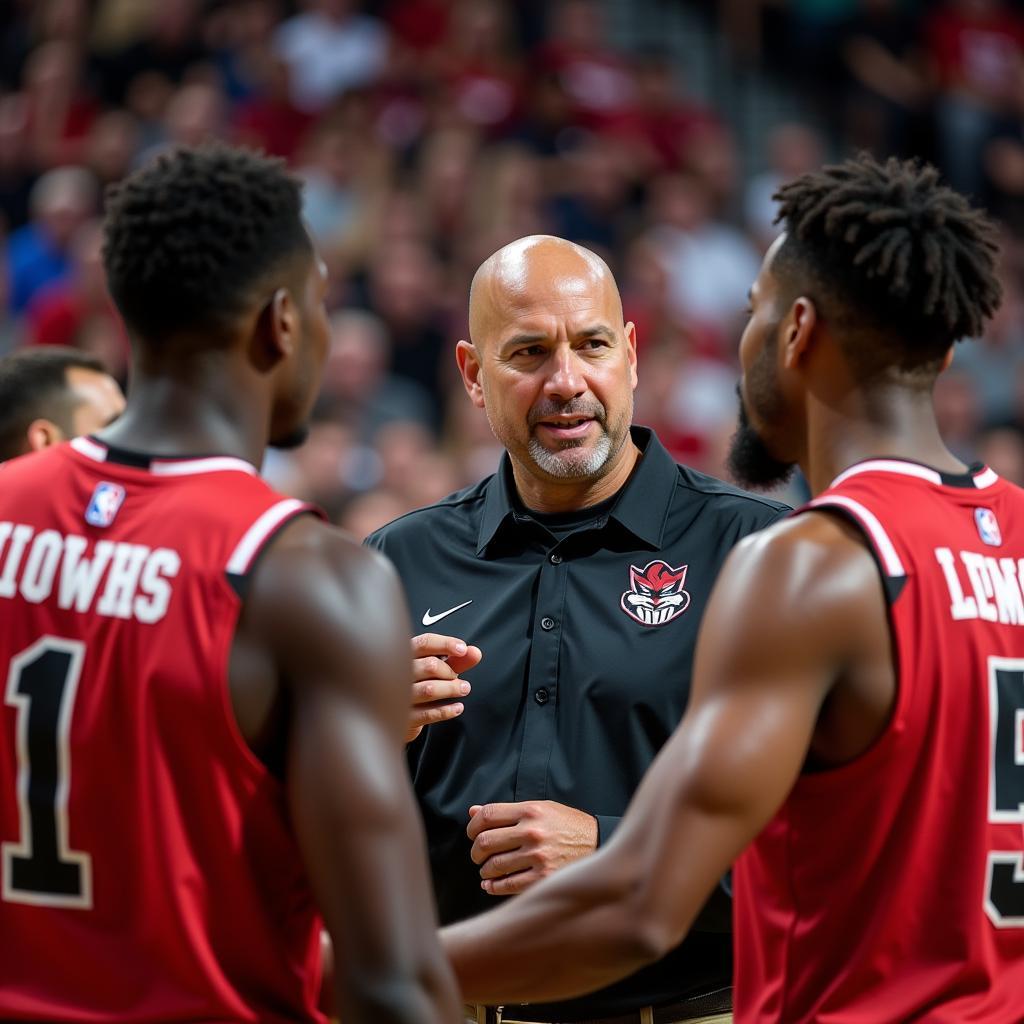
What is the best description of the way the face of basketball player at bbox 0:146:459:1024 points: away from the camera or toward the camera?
away from the camera

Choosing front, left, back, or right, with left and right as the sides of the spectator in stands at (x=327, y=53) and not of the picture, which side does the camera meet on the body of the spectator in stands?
front

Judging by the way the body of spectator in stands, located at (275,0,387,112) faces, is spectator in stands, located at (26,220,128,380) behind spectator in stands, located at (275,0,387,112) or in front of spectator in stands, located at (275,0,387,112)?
in front

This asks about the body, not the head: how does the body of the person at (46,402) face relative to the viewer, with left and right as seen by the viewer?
facing to the right of the viewer

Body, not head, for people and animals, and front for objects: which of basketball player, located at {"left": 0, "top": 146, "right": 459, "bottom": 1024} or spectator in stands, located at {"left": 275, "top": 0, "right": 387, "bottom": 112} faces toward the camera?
the spectator in stands

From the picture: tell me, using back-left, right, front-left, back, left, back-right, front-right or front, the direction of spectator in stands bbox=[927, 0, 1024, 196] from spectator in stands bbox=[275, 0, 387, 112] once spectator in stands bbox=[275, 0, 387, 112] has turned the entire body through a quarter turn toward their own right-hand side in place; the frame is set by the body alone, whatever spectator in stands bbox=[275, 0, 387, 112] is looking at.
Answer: back

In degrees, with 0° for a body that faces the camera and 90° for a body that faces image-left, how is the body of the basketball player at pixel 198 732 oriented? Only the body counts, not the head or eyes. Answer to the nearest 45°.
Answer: approximately 225°

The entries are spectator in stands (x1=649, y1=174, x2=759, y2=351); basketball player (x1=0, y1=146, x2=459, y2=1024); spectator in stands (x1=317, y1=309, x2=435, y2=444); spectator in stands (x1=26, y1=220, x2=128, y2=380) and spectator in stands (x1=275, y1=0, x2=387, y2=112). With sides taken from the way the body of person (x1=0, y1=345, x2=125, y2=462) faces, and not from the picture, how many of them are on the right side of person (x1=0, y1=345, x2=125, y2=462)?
1

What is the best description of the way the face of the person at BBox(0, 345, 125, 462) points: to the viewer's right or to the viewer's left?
to the viewer's right

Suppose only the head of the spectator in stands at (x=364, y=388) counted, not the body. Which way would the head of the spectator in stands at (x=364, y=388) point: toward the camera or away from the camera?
toward the camera

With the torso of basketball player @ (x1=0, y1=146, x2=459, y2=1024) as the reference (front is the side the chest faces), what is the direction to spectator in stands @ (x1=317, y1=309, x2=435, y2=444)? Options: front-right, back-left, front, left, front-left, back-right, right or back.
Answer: front-left

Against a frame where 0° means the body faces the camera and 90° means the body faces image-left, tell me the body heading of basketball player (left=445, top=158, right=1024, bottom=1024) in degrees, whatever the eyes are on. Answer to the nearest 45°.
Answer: approximately 135°

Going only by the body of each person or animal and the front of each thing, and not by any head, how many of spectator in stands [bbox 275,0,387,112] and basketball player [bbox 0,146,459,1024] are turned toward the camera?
1

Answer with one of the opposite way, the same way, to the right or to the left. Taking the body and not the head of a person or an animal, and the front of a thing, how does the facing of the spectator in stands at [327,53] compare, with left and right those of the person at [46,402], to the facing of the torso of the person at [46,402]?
to the right

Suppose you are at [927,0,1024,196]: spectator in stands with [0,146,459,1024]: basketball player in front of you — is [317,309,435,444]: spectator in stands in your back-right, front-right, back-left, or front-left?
front-right

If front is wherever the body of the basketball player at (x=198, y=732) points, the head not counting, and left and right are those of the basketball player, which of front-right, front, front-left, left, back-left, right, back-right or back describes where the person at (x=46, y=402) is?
front-left

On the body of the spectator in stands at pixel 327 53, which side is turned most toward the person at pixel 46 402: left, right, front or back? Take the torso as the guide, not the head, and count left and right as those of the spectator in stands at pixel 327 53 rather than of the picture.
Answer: front

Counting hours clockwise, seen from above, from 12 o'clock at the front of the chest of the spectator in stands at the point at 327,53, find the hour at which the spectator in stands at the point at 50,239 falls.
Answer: the spectator in stands at the point at 50,239 is roughly at 2 o'clock from the spectator in stands at the point at 327,53.

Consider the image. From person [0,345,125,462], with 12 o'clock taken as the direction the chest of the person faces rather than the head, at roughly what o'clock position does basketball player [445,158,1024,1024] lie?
The basketball player is roughly at 2 o'clock from the person.

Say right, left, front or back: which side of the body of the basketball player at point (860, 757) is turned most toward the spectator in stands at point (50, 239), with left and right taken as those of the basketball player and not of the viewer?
front

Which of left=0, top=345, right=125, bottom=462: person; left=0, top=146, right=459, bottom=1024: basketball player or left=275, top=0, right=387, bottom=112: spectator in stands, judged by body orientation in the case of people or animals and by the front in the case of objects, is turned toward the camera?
left=275, top=0, right=387, bottom=112: spectator in stands
